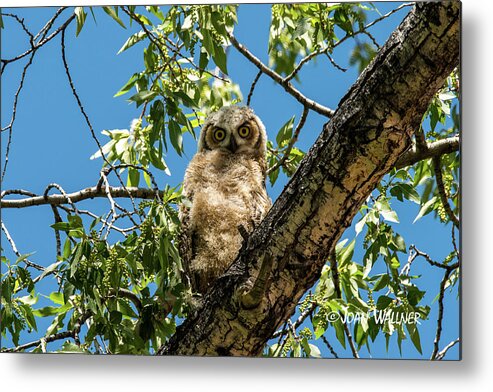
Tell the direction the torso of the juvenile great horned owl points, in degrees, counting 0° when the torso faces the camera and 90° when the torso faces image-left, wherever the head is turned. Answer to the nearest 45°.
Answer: approximately 0°
